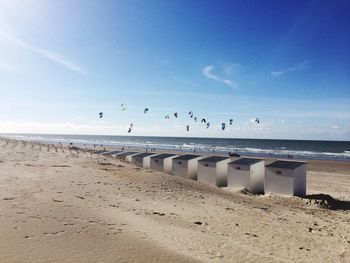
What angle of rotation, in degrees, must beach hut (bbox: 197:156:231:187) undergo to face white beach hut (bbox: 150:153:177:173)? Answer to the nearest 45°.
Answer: approximately 90° to its left

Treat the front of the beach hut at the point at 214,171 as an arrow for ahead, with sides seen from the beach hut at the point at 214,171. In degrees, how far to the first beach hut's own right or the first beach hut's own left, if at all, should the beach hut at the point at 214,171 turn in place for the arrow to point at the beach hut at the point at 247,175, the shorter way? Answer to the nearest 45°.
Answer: approximately 90° to the first beach hut's own left

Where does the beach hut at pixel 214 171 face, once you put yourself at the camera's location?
facing away from the viewer and to the right of the viewer

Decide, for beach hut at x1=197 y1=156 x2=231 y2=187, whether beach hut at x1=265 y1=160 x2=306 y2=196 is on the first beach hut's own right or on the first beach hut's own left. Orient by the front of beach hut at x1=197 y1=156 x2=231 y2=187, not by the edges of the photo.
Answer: on the first beach hut's own right

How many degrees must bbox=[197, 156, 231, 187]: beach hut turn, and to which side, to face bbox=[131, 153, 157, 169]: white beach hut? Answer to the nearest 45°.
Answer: approximately 90° to its left

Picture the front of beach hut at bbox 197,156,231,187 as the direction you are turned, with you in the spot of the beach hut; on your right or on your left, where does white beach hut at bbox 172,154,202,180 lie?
on your left
